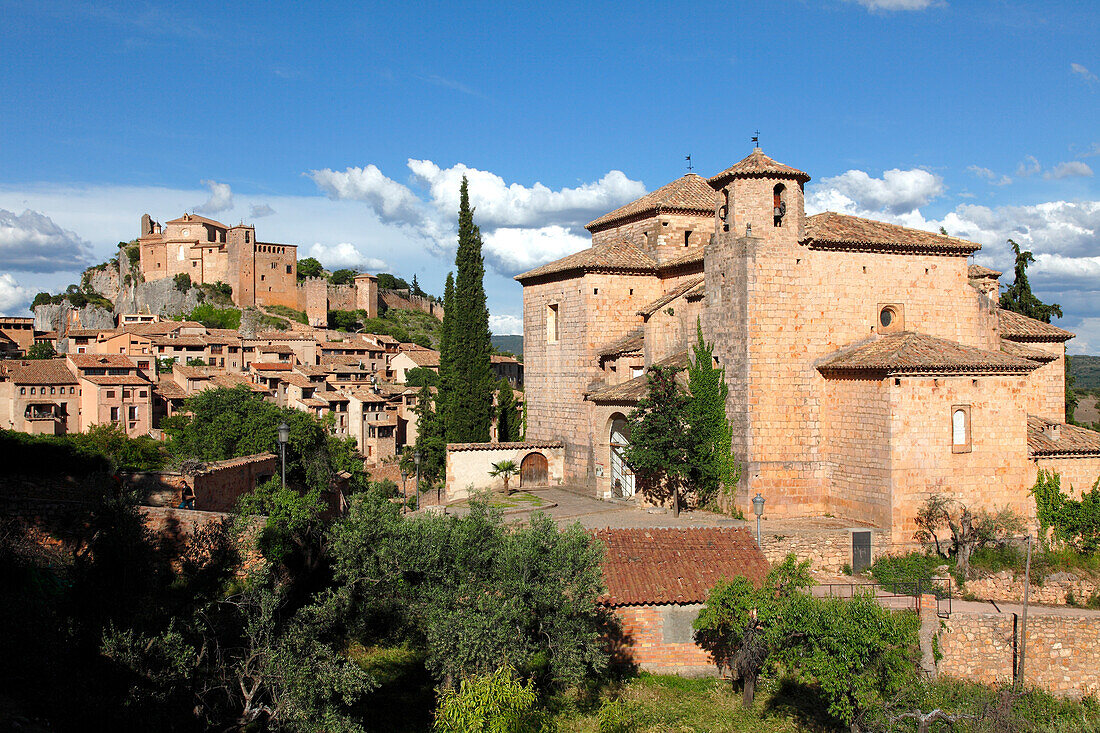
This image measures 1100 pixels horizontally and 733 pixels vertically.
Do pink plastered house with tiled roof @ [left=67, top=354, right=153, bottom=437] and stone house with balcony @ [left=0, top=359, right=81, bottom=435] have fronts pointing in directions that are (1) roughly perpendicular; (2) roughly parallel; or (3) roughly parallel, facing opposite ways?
roughly parallel

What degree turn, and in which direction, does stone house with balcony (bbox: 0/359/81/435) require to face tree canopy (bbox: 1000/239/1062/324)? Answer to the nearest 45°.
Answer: approximately 45° to its left

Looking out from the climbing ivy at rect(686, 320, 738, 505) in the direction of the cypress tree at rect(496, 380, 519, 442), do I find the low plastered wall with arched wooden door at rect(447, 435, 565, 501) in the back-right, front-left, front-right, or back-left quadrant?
front-left

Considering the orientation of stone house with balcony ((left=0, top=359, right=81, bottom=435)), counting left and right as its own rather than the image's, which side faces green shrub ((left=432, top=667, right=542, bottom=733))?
front

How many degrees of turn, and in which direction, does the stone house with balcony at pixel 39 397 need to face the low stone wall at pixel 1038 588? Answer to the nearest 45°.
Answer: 0° — it already faces it

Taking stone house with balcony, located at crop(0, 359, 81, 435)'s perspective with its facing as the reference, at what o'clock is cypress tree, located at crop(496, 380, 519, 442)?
The cypress tree is roughly at 11 o'clock from the stone house with balcony.

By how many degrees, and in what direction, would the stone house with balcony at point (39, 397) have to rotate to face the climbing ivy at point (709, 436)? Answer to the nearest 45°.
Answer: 0° — it already faces it

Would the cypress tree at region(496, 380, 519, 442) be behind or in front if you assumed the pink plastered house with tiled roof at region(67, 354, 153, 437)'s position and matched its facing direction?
in front

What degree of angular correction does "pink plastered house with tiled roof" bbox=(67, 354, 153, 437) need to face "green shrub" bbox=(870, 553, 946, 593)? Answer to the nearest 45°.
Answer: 0° — it already faces it

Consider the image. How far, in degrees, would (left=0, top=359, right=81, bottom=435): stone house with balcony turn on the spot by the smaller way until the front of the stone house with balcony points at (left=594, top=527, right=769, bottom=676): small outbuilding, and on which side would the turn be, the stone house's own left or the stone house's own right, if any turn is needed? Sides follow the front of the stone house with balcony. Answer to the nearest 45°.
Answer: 0° — it already faces it

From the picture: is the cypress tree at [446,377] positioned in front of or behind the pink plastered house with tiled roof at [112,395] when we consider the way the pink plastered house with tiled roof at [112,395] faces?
in front

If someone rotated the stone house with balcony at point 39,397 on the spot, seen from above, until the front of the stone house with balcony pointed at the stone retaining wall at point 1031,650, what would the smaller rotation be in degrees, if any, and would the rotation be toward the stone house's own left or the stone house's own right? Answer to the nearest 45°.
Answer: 0° — it already faces it

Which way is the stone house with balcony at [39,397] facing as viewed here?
toward the camera

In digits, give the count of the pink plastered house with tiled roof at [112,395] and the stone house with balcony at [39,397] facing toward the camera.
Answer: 2

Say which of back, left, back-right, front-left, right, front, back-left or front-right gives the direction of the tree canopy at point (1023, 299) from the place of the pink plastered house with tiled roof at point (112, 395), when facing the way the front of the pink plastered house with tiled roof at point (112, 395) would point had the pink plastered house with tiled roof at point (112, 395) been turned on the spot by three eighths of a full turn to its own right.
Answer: back

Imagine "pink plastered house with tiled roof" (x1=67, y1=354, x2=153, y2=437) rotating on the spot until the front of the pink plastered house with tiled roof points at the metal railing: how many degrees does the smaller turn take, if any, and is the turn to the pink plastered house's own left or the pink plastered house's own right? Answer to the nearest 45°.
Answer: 0° — it already faces it
